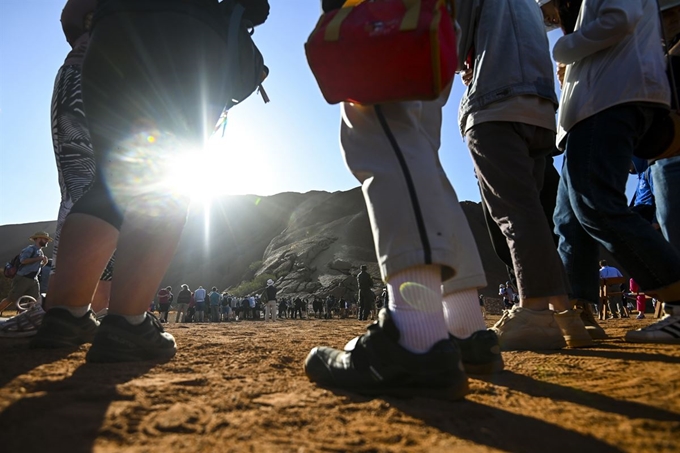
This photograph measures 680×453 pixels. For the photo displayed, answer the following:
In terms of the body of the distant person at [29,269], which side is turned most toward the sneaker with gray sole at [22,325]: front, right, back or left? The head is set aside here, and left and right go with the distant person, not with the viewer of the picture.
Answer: right

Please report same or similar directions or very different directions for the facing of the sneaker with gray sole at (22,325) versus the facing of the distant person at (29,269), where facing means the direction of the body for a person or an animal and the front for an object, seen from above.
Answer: very different directions

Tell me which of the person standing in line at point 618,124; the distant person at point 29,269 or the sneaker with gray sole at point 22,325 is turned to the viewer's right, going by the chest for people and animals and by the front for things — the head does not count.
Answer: the distant person

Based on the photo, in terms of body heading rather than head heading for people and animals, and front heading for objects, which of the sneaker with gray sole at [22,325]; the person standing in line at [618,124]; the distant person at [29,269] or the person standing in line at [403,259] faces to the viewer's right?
the distant person

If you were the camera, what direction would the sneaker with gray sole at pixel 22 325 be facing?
facing to the left of the viewer

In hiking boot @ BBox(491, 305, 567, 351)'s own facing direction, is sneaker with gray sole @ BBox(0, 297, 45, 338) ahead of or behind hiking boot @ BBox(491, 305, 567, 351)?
ahead

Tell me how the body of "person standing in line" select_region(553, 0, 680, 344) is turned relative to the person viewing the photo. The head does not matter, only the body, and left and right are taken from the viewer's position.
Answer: facing to the left of the viewer

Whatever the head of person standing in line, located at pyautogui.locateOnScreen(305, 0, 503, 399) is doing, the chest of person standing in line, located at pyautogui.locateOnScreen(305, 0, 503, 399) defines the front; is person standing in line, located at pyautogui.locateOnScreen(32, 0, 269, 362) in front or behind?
in front

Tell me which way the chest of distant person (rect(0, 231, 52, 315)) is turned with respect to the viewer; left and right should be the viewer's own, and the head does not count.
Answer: facing to the right of the viewer

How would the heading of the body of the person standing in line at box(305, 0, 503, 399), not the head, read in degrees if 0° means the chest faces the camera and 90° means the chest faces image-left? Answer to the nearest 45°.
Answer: approximately 90°

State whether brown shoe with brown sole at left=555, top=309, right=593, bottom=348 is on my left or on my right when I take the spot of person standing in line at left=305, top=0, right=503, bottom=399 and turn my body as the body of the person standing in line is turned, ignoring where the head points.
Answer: on my right

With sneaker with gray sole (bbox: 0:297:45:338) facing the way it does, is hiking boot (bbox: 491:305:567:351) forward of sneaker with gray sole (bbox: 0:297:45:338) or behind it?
behind

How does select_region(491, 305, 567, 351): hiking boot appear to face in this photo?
to the viewer's left

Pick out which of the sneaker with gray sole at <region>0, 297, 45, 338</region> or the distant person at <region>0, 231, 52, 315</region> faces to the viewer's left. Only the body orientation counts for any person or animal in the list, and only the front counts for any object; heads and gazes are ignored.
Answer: the sneaker with gray sole
